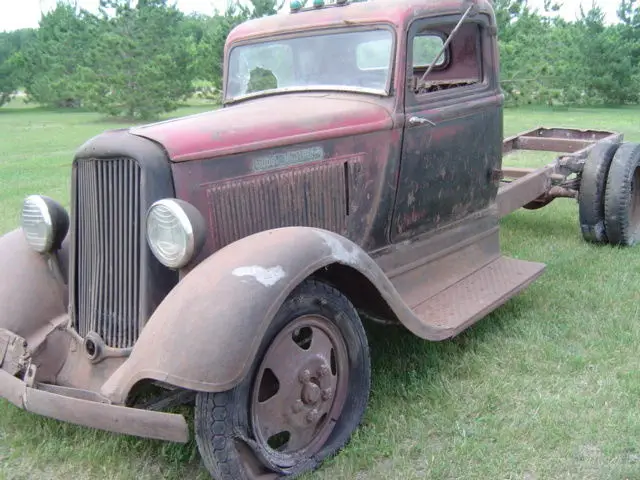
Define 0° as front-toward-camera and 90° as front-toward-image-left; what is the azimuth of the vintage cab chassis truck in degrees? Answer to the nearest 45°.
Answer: approximately 45°
